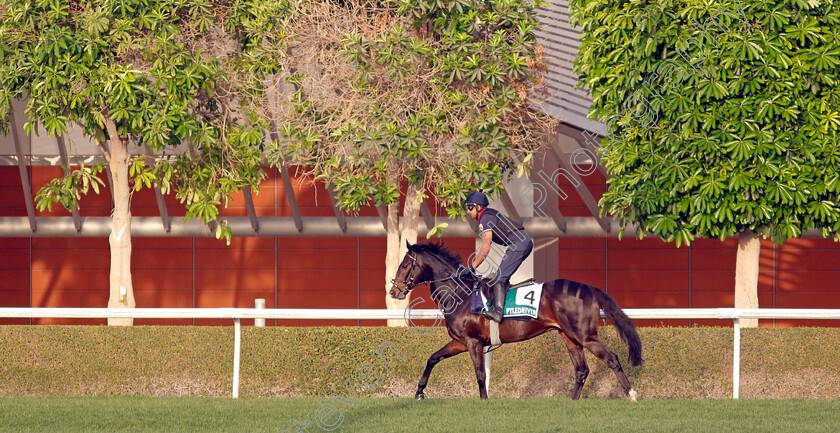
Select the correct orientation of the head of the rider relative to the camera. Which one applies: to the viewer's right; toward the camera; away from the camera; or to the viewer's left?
to the viewer's left

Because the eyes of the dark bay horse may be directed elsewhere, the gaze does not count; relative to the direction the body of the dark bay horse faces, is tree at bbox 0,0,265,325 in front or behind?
in front

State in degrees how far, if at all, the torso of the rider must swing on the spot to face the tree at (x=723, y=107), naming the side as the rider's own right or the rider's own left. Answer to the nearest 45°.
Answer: approximately 135° to the rider's own right

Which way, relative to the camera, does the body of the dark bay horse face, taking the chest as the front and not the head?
to the viewer's left

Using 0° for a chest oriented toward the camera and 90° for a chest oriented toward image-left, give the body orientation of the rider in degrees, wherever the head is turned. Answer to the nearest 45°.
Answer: approximately 90°

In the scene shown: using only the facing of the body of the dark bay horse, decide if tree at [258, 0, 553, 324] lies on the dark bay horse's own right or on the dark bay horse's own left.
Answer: on the dark bay horse's own right

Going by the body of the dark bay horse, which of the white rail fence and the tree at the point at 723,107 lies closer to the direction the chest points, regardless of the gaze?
the white rail fence

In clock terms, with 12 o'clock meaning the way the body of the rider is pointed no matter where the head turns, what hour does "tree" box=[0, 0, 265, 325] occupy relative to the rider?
The tree is roughly at 1 o'clock from the rider.
